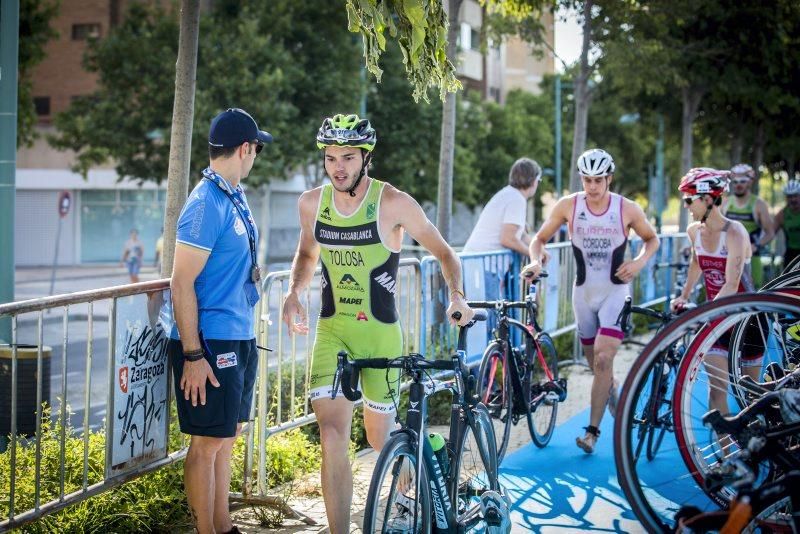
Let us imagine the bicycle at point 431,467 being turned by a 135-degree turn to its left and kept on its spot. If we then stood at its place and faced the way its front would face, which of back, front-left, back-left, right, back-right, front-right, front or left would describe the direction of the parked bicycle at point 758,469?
front-right

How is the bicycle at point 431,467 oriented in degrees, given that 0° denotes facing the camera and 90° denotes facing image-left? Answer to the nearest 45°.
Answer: approximately 45°

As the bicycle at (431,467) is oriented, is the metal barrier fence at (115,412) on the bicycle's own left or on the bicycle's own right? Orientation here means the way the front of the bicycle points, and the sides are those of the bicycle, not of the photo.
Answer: on the bicycle's own right

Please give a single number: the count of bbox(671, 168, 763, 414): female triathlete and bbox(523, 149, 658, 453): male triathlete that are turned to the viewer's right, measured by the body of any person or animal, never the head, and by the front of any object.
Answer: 0

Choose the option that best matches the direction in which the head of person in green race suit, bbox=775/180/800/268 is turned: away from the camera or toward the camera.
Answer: toward the camera

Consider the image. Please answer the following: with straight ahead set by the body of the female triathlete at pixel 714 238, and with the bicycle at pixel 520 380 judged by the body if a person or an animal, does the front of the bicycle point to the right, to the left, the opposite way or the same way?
the same way

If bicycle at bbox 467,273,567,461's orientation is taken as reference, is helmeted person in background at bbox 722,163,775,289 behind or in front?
behind

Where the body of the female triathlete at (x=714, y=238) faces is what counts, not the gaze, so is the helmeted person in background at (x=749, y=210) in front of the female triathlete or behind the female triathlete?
behind

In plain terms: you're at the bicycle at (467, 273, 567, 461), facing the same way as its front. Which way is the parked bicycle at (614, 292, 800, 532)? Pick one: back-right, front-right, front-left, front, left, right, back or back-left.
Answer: front-left

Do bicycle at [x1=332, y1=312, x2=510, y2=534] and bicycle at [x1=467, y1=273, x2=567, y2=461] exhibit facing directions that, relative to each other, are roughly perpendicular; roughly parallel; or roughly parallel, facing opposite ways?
roughly parallel

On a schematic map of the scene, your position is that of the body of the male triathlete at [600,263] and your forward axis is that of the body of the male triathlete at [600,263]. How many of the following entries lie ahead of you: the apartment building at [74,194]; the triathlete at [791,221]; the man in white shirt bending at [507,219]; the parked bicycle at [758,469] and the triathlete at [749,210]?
1

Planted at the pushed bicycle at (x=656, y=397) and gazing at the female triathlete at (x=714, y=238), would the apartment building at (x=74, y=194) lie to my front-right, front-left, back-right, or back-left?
front-left

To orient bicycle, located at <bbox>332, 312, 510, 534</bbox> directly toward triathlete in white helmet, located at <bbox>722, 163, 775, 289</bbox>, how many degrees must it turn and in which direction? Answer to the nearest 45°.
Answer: approximately 180°

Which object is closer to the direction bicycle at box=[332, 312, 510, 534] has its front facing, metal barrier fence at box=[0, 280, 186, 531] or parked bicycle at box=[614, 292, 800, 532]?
the metal barrier fence

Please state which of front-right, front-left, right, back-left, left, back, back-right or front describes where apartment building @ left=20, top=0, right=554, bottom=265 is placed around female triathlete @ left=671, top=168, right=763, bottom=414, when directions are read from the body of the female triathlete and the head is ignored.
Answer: right

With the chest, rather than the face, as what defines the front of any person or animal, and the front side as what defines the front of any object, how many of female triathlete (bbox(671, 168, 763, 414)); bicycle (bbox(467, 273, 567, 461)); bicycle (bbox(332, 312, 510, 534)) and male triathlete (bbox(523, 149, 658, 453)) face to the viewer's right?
0

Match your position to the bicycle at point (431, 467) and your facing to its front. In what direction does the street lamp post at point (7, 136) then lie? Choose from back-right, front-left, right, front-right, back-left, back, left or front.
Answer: right

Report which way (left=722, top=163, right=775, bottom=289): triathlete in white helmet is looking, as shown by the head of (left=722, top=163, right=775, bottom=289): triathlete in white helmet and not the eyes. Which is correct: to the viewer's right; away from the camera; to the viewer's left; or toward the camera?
toward the camera
